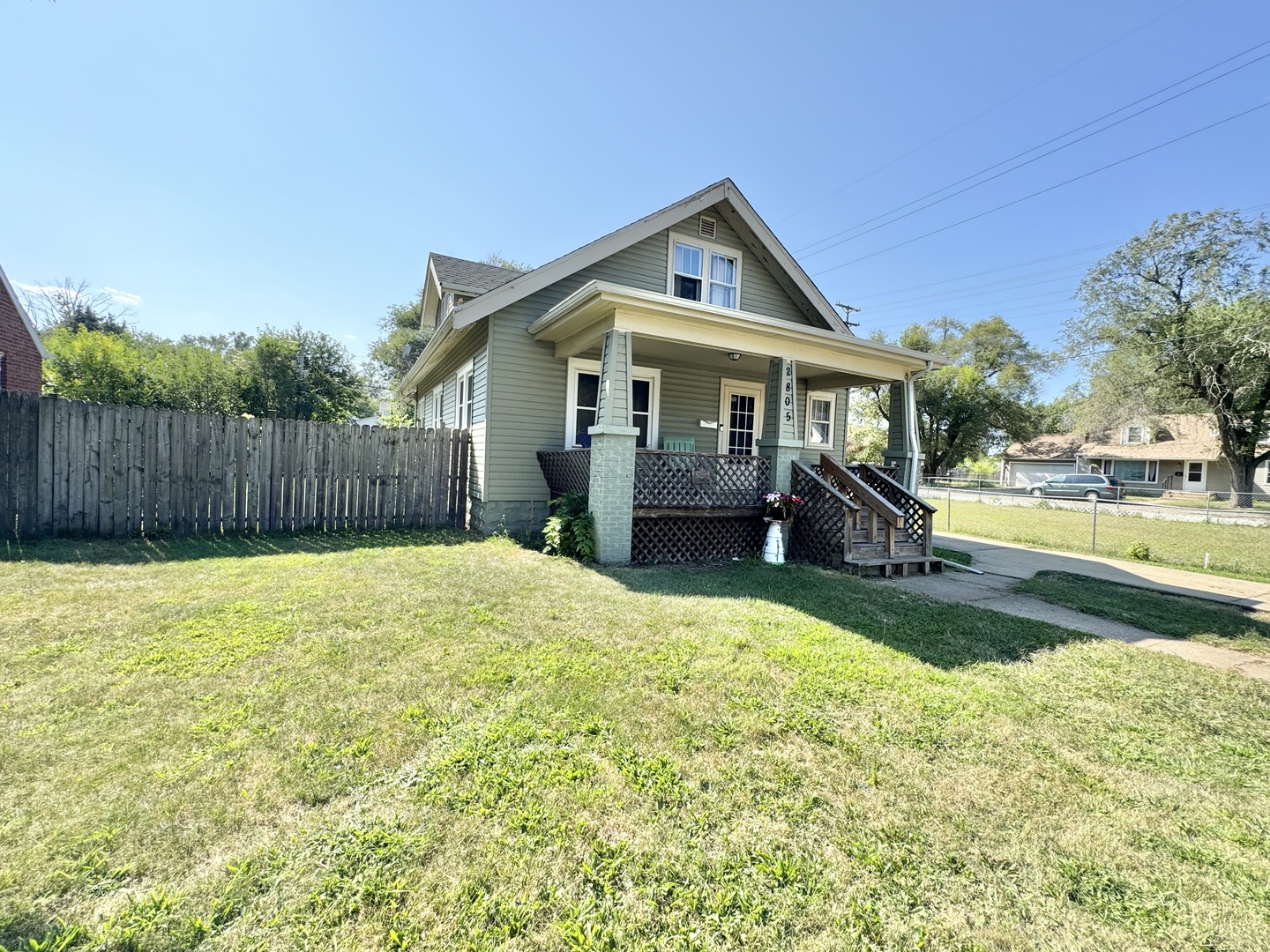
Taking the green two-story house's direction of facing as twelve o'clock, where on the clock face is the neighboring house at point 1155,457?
The neighboring house is roughly at 9 o'clock from the green two-story house.

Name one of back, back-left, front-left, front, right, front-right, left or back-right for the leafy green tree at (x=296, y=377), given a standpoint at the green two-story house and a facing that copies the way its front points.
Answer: back

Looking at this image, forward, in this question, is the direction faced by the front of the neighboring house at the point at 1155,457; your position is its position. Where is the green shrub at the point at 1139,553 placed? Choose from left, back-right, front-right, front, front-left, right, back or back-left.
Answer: front

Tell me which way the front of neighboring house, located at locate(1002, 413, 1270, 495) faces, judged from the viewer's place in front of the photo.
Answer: facing the viewer

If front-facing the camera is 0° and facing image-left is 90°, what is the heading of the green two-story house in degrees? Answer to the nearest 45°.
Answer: approximately 315°

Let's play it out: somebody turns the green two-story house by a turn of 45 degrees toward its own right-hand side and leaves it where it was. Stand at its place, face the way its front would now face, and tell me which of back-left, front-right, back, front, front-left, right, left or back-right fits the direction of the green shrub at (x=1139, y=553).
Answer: left

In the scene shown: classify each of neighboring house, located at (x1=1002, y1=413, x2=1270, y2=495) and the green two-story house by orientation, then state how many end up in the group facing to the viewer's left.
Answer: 0

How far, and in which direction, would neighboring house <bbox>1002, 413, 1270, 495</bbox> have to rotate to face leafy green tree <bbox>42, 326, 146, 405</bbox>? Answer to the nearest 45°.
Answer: approximately 45° to its right

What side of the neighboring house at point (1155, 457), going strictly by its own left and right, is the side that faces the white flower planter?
front

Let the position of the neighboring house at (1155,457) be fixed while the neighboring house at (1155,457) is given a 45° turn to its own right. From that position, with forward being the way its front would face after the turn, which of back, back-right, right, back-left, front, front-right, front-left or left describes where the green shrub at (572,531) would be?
front-left

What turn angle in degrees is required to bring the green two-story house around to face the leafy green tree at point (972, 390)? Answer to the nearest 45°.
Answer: approximately 90° to its left

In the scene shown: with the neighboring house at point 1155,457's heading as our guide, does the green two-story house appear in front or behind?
in front

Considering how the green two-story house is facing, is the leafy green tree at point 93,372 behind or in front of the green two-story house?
behind

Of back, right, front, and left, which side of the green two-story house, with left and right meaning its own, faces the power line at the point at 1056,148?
left
